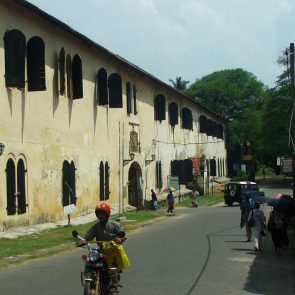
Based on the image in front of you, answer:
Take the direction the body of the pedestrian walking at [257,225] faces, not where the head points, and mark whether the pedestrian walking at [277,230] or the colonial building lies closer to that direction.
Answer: the colonial building
